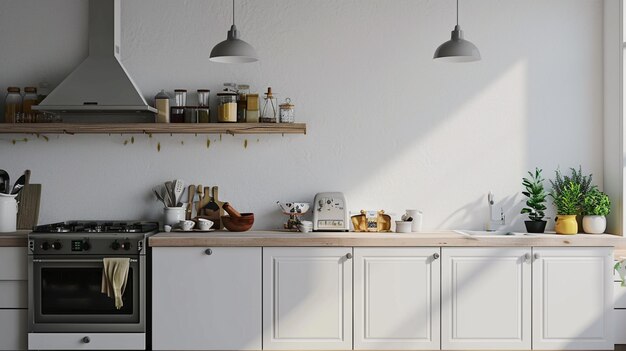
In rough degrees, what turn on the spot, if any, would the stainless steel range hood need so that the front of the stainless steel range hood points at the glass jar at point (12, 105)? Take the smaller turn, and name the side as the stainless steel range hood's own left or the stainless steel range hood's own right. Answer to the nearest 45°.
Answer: approximately 135° to the stainless steel range hood's own right

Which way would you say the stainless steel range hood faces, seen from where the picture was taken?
facing the viewer

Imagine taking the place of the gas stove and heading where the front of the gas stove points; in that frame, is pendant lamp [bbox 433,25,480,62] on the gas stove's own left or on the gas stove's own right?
on the gas stove's own left

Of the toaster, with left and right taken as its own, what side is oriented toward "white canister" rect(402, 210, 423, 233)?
left

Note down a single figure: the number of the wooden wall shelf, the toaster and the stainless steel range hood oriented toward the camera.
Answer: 3

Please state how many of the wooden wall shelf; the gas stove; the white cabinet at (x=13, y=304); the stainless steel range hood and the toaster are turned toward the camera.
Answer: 5

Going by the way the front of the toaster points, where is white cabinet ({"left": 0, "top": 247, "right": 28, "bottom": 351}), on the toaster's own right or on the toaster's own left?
on the toaster's own right

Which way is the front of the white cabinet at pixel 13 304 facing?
toward the camera

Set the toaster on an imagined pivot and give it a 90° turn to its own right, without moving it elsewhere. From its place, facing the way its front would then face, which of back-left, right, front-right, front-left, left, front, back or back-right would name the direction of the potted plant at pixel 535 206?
back

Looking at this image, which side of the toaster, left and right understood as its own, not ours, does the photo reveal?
front

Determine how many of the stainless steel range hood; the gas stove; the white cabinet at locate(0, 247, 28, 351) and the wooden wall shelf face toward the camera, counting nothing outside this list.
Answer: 4

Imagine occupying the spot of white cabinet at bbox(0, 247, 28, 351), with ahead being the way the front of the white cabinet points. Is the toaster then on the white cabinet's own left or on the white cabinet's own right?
on the white cabinet's own left
